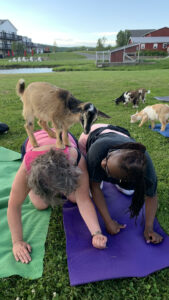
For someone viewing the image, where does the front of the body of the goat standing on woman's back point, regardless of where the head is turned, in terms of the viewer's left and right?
facing the viewer and to the right of the viewer
